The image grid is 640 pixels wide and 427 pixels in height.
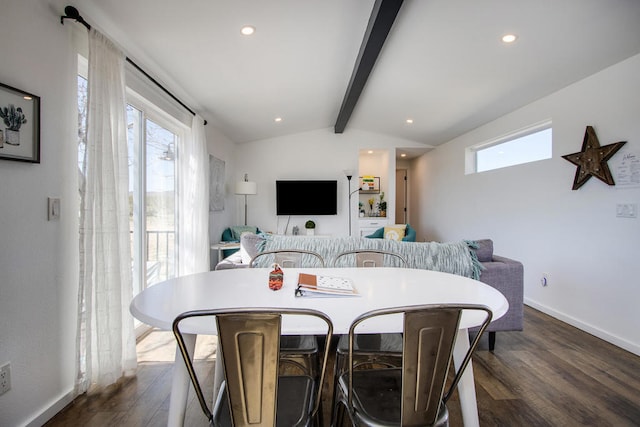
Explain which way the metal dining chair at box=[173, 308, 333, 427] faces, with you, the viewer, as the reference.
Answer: facing away from the viewer

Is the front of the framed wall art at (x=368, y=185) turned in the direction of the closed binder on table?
yes

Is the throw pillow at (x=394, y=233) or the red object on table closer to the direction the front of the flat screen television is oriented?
the red object on table

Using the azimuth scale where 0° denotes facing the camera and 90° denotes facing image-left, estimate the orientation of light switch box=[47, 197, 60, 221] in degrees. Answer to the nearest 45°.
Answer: approximately 315°

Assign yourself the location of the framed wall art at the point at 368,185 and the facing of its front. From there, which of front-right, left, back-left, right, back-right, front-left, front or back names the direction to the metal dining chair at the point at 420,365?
front

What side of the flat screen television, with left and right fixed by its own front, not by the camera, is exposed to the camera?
front

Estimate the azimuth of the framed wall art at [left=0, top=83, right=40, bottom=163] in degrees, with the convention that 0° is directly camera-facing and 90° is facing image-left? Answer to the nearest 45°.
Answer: approximately 315°

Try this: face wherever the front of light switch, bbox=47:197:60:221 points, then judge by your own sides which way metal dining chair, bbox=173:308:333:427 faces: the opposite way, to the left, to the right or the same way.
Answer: to the left

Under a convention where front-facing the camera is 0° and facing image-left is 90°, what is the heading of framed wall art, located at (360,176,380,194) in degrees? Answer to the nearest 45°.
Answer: approximately 0°

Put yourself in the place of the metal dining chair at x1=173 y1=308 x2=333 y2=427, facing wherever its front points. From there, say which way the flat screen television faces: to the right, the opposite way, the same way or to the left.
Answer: the opposite way

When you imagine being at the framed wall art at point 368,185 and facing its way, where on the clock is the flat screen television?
The flat screen television is roughly at 2 o'clock from the framed wall art.

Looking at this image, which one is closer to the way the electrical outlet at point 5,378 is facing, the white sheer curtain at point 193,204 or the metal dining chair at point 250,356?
the metal dining chair

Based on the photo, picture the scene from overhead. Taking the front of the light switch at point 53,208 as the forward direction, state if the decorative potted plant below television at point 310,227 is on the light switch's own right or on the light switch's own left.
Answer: on the light switch's own left

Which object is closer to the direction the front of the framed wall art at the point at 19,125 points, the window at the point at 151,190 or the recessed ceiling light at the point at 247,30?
the recessed ceiling light

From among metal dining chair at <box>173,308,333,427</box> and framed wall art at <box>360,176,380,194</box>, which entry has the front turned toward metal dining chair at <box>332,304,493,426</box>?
the framed wall art
